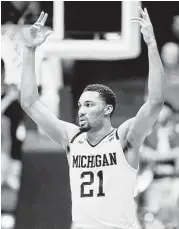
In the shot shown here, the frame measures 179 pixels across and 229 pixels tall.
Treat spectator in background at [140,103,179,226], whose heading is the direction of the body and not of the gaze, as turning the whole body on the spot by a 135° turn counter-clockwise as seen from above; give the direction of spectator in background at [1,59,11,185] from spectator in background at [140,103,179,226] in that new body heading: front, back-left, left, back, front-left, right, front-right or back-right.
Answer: back-left

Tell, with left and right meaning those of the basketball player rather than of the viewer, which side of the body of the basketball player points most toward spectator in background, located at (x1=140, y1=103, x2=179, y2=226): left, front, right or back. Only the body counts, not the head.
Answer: back

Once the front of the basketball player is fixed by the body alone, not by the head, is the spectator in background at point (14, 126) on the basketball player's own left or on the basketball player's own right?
on the basketball player's own right

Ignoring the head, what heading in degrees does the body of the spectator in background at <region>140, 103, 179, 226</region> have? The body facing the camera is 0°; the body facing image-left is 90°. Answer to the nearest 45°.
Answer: approximately 0°

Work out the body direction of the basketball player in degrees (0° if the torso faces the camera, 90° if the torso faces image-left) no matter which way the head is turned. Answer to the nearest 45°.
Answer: approximately 45°

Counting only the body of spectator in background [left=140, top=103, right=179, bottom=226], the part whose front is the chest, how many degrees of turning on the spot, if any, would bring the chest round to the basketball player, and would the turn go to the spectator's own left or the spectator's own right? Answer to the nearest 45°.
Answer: approximately 45° to the spectator's own right

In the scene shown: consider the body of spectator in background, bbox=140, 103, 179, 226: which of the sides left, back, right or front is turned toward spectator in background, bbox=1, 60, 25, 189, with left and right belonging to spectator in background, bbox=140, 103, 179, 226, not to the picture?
right
